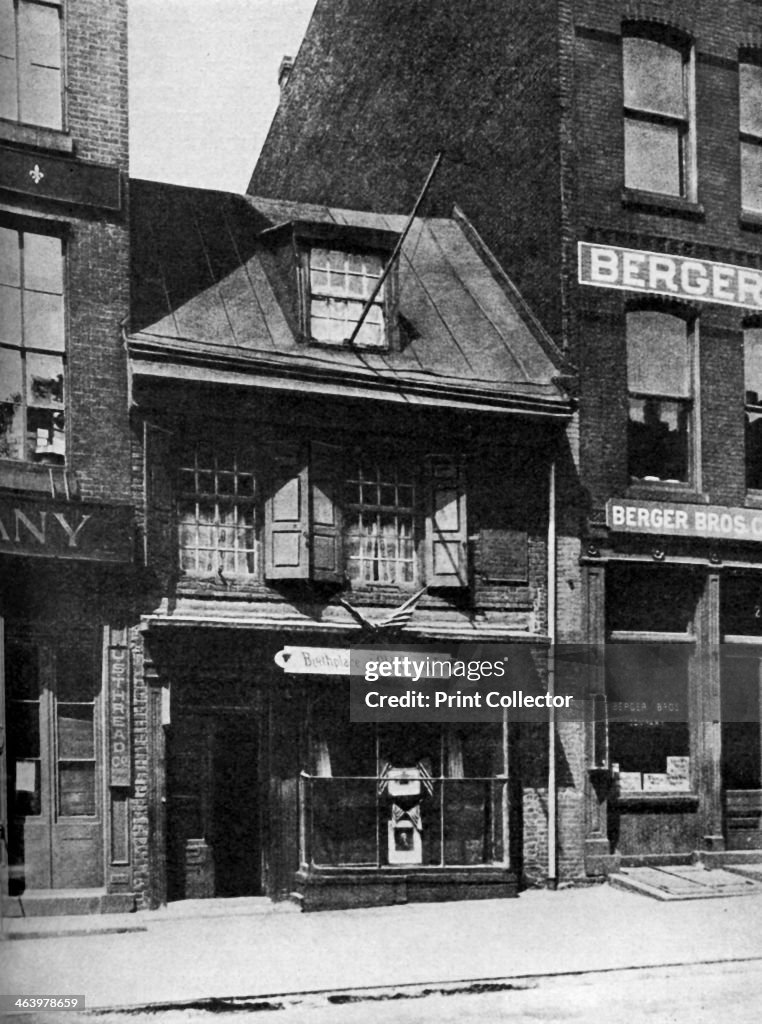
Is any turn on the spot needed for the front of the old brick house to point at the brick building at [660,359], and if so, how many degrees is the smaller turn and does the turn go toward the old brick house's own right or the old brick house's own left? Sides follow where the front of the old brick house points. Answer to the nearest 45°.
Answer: approximately 135° to the old brick house's own left

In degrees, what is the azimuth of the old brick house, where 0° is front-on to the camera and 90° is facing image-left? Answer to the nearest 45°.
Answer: approximately 0°

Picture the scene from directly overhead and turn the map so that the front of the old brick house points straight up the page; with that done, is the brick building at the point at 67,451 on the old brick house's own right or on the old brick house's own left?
on the old brick house's own right
